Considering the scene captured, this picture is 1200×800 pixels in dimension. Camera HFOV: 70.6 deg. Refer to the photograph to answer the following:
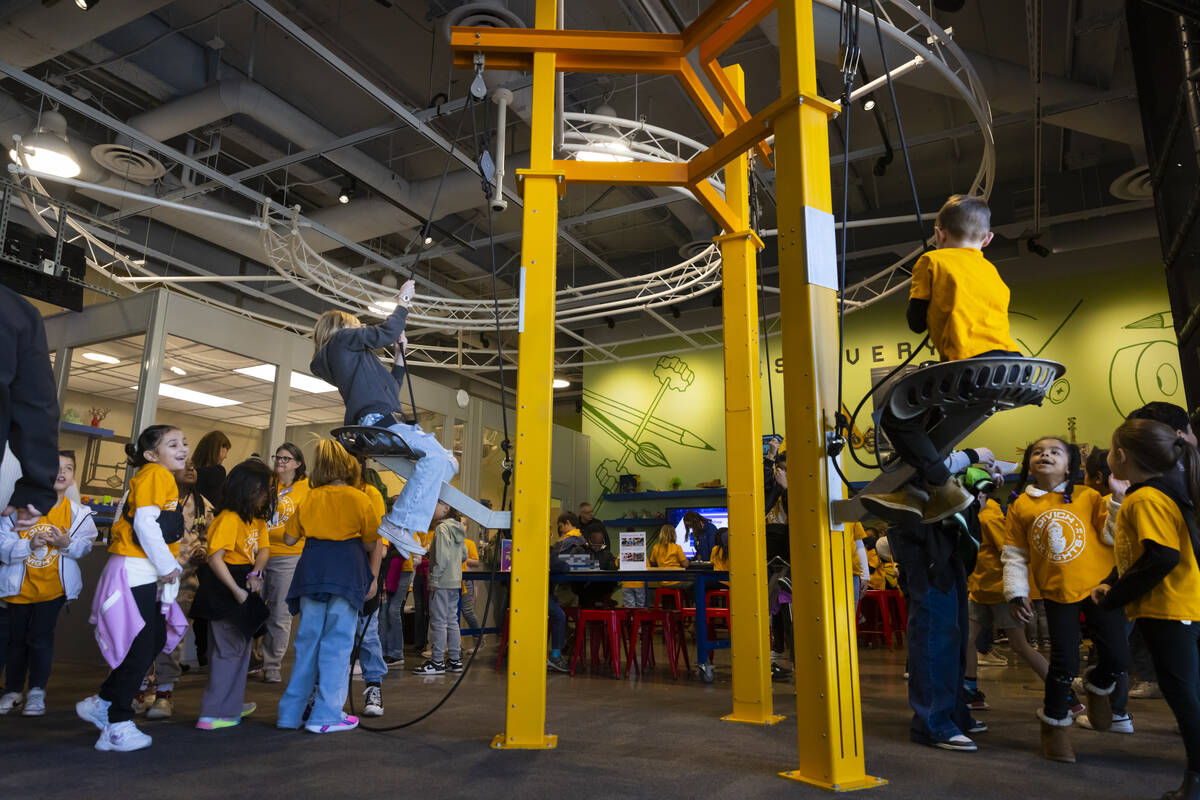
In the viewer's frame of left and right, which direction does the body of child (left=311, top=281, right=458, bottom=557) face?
facing to the right of the viewer

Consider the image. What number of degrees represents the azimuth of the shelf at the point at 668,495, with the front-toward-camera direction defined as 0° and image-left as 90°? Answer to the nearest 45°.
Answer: approximately 0°

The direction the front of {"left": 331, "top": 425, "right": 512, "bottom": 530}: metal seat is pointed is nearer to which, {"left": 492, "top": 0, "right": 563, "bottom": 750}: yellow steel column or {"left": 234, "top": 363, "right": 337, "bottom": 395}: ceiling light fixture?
the yellow steel column

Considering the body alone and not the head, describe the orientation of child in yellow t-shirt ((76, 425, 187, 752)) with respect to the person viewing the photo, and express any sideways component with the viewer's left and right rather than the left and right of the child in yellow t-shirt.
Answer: facing to the right of the viewer

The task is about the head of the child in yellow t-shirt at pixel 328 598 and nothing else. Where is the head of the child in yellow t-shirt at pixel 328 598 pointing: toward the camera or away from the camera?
away from the camera

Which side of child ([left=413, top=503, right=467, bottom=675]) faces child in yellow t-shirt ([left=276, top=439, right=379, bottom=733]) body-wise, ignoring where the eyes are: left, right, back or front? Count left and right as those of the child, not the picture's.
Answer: left

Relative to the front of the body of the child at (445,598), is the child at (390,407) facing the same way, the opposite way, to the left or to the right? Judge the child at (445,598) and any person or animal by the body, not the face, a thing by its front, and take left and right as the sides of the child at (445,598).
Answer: the opposite way

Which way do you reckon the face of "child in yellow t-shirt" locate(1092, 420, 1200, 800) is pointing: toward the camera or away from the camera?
away from the camera
